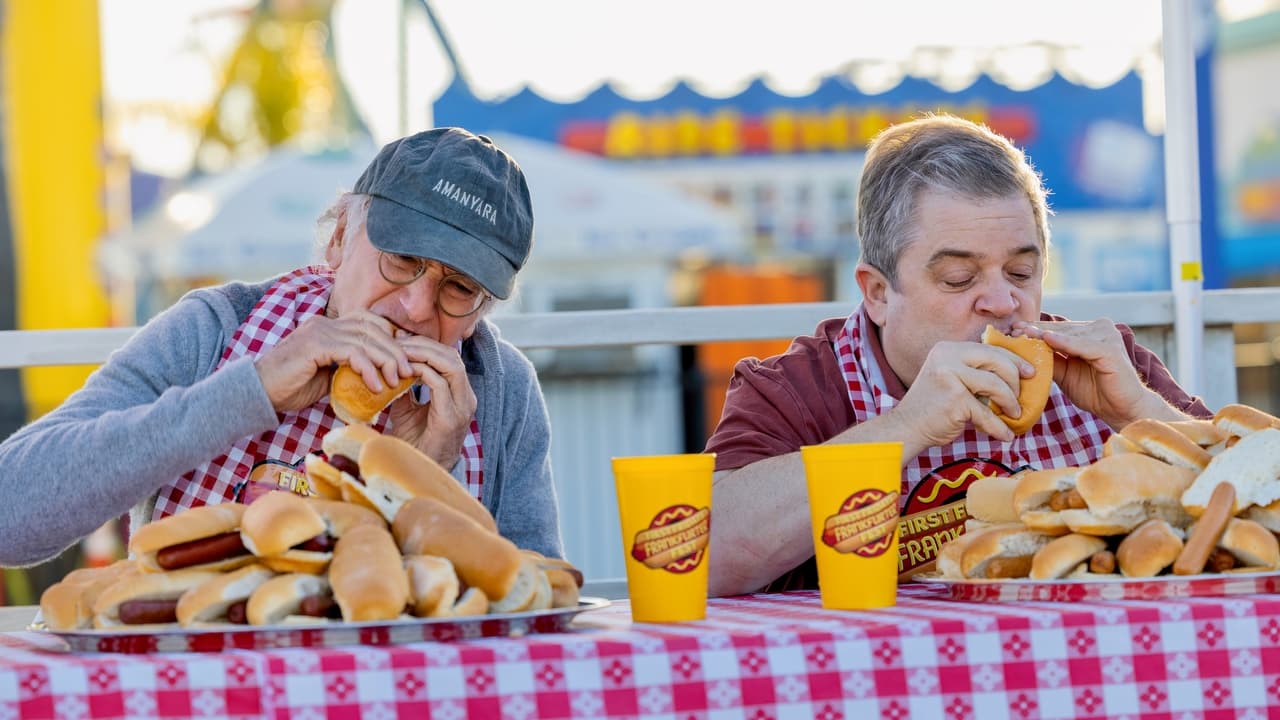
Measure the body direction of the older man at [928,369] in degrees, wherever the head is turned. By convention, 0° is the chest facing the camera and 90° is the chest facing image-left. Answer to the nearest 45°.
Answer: approximately 315°

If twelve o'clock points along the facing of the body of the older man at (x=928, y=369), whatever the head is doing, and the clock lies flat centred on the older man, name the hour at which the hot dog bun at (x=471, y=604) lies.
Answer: The hot dog bun is roughly at 2 o'clock from the older man.

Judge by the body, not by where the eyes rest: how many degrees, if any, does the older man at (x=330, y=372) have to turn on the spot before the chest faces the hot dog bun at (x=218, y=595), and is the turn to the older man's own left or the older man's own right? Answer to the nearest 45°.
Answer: approximately 45° to the older man's own right

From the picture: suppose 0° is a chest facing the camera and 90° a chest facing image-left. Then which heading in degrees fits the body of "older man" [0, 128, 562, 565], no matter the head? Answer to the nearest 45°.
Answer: approximately 315°

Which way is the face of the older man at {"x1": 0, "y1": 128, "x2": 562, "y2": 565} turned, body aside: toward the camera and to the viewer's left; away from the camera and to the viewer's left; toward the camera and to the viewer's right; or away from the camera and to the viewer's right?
toward the camera and to the viewer's right

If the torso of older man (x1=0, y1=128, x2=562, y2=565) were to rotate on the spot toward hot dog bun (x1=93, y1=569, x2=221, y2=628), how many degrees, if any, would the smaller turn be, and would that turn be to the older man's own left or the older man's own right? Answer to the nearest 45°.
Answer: approximately 45° to the older man's own right

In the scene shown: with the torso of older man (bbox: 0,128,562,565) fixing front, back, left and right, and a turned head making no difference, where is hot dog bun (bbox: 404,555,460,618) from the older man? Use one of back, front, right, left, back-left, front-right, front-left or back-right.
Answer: front-right
